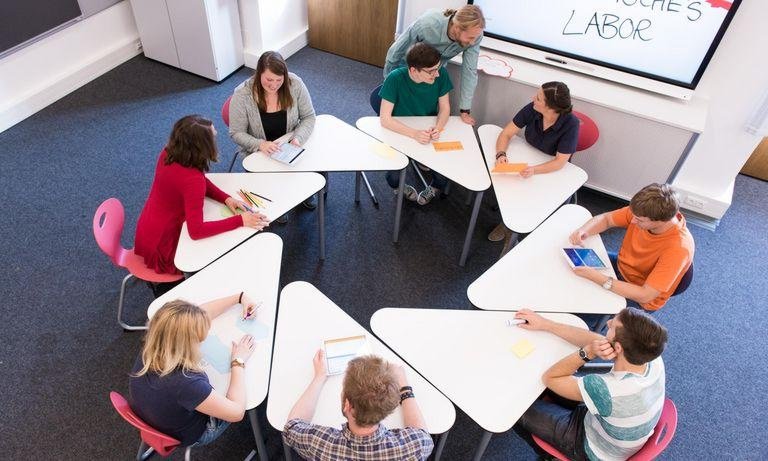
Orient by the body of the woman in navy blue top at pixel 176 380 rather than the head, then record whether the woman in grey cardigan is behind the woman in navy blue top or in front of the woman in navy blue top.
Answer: in front

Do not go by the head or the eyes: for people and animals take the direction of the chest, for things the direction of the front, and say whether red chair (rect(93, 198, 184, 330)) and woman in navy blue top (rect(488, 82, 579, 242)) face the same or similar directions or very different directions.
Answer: very different directions

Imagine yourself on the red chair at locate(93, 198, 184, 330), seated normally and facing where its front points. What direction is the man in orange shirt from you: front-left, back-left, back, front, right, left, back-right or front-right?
front-right

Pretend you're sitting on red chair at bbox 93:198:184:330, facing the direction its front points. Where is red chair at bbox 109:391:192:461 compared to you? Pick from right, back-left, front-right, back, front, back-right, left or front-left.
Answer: right

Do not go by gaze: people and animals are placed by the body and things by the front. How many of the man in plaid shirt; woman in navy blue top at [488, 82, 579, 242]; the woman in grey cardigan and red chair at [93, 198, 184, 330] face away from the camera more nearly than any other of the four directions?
1

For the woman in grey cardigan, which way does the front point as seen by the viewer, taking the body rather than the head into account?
toward the camera

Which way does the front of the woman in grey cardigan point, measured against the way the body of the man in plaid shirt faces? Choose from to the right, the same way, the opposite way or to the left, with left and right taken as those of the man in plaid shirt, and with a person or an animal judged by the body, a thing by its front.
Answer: the opposite way

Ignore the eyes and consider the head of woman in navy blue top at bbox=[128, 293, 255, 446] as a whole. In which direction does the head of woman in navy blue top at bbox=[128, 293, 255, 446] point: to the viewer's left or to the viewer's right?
to the viewer's right

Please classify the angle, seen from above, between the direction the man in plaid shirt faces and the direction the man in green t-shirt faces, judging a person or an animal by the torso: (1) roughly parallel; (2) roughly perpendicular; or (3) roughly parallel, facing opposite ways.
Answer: roughly parallel, facing opposite ways

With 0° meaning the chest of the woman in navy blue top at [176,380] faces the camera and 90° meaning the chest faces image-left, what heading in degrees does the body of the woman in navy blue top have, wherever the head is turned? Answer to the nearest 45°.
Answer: approximately 225°

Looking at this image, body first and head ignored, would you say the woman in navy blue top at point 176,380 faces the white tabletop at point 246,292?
yes

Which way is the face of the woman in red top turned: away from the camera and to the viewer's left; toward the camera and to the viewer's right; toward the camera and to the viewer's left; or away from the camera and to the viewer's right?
away from the camera and to the viewer's right

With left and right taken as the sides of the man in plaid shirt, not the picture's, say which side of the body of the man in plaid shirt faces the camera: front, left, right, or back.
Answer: back

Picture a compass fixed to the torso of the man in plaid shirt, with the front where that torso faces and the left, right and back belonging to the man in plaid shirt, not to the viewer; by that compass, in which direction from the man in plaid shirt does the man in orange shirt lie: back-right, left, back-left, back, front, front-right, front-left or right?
front-right

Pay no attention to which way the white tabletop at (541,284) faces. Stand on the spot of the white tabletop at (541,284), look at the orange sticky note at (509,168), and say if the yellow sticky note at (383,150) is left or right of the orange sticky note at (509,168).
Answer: left

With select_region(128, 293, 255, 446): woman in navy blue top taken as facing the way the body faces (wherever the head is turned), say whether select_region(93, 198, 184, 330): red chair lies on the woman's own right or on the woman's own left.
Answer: on the woman's own left

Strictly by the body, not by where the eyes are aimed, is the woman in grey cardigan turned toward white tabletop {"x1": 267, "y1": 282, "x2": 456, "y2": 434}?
yes

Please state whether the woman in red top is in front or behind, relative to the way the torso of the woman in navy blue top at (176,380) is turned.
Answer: in front

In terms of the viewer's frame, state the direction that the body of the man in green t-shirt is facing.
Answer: toward the camera

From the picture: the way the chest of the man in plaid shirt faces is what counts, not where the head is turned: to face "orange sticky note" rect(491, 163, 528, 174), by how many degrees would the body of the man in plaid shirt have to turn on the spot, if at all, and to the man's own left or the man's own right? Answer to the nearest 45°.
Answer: approximately 45° to the man's own right
